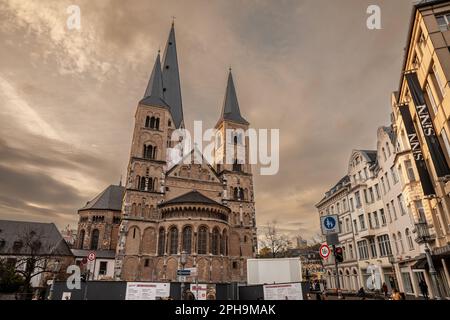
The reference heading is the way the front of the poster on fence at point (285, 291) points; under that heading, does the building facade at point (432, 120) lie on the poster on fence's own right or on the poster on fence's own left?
on the poster on fence's own left

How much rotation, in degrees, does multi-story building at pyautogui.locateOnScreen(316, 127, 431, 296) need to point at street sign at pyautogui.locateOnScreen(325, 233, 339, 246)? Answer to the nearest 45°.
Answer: approximately 45° to its left

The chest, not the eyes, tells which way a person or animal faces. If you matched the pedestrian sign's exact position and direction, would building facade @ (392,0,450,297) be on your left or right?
on your left

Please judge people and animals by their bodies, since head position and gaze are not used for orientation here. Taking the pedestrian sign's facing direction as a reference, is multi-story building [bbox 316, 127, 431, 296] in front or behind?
behind
